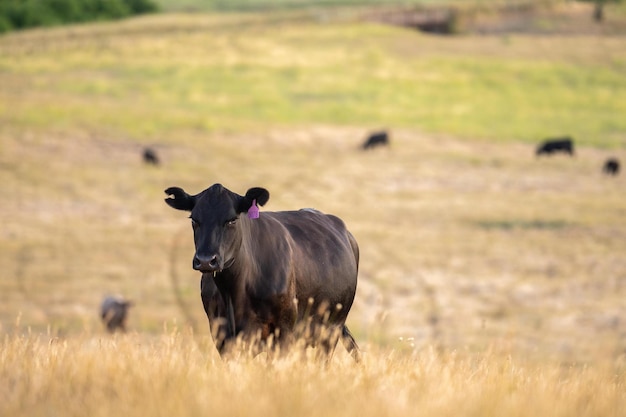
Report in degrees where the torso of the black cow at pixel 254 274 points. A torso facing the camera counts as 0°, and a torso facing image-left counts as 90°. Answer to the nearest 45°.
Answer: approximately 45°

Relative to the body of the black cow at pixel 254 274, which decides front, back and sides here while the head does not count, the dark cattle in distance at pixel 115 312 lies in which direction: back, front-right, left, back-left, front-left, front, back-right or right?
back-right
